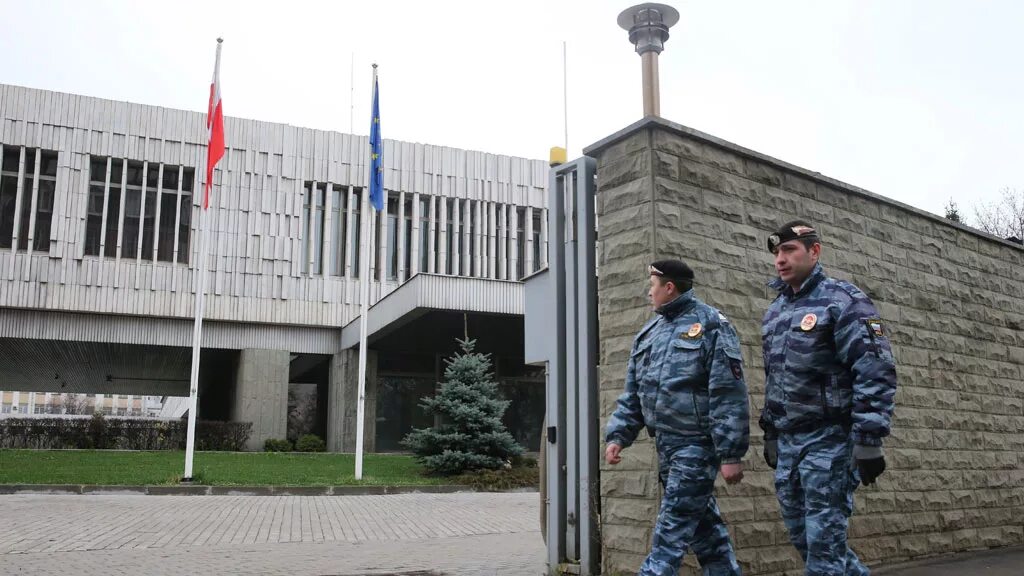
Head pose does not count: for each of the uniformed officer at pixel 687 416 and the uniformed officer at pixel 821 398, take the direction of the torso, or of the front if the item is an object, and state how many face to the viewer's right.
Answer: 0

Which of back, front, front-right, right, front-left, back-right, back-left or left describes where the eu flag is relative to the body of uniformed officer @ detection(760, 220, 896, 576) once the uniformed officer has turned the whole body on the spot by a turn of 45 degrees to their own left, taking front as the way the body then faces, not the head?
back-right

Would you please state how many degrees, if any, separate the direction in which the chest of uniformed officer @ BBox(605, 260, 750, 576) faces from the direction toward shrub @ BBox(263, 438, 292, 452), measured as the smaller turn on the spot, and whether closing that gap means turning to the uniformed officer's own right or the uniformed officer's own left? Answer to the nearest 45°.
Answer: approximately 90° to the uniformed officer's own right

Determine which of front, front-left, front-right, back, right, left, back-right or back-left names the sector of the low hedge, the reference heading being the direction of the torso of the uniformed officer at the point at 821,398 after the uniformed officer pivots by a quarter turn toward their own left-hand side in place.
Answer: back

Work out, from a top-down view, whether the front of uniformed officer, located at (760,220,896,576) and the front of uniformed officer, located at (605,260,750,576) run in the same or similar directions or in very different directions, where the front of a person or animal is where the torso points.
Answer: same or similar directions

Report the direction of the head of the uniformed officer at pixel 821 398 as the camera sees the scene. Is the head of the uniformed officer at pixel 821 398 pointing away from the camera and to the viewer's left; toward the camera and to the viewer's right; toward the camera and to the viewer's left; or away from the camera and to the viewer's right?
toward the camera and to the viewer's left

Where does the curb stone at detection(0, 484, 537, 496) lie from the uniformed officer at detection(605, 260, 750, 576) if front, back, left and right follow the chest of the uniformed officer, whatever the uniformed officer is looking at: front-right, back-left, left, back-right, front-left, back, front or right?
right

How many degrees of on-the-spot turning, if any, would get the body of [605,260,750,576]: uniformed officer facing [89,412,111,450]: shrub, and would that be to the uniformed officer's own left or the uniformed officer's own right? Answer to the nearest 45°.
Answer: approximately 90° to the uniformed officer's own right

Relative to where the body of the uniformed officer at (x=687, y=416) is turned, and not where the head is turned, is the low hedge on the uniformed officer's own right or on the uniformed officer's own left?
on the uniformed officer's own right

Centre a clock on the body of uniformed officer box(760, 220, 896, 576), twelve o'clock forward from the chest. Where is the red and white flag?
The red and white flag is roughly at 3 o'clock from the uniformed officer.

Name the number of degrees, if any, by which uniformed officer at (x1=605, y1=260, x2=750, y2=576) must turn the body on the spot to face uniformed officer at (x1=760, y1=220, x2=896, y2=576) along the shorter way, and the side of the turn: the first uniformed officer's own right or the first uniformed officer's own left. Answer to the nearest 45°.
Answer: approximately 135° to the first uniformed officer's own left

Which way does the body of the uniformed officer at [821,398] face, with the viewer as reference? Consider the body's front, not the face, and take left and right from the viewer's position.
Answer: facing the viewer and to the left of the viewer

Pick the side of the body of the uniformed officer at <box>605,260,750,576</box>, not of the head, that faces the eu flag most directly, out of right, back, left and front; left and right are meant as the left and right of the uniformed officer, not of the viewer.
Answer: right

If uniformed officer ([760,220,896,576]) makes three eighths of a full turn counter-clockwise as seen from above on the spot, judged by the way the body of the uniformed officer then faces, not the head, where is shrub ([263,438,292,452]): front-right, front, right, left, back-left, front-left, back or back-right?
back-left
